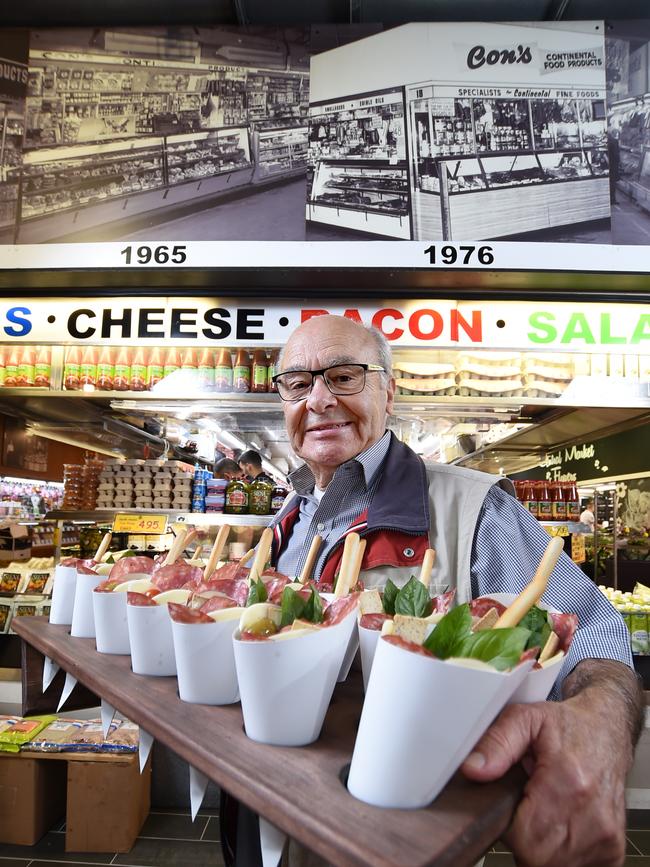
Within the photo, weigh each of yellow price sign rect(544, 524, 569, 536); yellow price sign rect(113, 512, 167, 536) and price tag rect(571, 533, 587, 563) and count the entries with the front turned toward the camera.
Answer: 3

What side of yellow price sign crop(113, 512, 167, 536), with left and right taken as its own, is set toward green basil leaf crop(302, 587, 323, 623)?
front

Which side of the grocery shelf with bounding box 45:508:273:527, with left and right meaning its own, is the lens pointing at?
front

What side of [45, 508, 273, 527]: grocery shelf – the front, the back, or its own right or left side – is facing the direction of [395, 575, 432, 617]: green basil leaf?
front

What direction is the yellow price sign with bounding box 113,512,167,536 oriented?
toward the camera

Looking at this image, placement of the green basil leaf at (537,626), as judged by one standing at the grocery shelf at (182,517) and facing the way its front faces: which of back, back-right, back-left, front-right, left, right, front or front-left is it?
front

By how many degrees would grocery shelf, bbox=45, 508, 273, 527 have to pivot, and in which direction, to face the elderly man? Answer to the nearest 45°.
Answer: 0° — it already faces them

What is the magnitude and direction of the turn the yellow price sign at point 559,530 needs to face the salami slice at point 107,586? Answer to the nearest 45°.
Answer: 0° — it already faces it

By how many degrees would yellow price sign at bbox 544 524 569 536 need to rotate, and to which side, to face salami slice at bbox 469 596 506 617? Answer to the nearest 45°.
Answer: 0° — it already faces it

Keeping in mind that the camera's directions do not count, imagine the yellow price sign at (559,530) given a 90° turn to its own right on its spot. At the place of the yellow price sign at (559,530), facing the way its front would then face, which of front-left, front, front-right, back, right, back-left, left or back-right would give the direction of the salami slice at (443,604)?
left

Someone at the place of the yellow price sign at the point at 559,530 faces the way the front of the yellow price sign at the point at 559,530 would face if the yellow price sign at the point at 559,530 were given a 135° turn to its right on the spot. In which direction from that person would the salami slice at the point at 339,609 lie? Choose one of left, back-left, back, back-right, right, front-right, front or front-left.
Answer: back-left

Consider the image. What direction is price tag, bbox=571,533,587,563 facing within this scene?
toward the camera

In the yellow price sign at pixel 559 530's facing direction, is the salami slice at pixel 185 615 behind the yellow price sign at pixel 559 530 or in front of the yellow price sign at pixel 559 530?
in front

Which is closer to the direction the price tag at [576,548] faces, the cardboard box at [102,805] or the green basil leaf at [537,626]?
the green basil leaf
